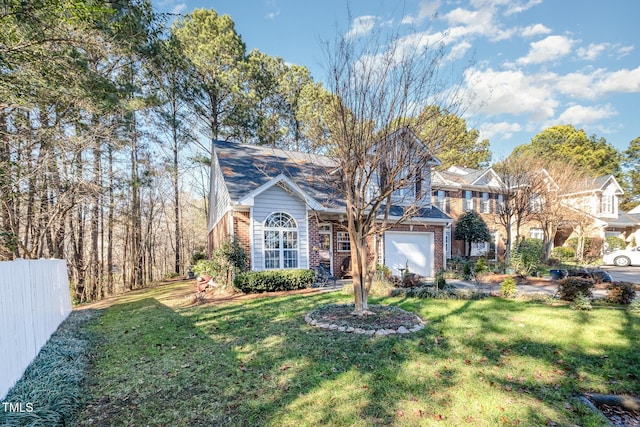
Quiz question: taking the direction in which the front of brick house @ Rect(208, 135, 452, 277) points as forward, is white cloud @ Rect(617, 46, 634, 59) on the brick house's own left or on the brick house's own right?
on the brick house's own left

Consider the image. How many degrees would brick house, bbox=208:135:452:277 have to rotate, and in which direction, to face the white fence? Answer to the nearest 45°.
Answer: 0° — it already faces it

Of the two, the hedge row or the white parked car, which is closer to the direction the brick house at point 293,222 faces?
the hedge row

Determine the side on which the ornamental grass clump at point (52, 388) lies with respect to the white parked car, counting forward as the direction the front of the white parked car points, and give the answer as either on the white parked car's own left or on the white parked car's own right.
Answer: on the white parked car's own left

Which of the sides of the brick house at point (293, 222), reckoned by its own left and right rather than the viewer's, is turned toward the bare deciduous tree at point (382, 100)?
front

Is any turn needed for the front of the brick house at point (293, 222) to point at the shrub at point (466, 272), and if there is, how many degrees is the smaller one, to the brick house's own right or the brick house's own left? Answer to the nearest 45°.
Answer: approximately 90° to the brick house's own left

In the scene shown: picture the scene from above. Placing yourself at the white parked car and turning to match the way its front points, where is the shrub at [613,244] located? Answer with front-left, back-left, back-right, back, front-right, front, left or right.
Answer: right

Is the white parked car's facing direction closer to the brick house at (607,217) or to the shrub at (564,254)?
the shrub

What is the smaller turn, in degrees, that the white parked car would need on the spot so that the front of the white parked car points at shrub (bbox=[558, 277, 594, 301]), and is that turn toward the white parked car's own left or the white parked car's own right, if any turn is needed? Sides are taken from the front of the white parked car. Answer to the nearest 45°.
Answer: approximately 90° to the white parked car's own left

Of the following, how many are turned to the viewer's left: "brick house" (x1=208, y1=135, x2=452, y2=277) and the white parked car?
1

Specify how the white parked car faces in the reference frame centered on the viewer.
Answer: facing to the left of the viewer

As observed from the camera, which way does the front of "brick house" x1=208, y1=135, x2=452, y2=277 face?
facing the viewer

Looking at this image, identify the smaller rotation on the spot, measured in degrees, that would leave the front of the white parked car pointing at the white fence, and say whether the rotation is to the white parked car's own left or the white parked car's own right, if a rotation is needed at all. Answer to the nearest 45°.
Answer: approximately 90° to the white parked car's own left
